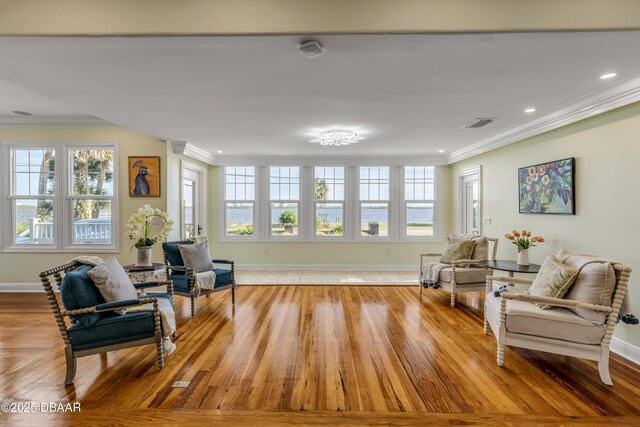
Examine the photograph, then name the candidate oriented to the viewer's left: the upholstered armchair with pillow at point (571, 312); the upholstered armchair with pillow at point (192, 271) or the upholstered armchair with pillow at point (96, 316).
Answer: the upholstered armchair with pillow at point (571, 312)

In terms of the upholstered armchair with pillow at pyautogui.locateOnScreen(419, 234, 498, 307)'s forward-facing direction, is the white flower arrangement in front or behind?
in front

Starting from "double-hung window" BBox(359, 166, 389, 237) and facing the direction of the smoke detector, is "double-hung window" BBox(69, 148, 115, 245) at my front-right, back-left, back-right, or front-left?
front-right

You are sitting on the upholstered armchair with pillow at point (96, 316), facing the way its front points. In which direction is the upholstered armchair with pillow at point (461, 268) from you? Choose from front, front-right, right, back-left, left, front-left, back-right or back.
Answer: front

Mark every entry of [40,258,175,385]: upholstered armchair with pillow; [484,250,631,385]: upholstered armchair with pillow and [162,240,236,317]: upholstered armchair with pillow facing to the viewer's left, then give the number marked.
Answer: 1

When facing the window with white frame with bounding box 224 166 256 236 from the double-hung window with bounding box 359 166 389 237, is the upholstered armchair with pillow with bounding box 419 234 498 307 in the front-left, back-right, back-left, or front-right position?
back-left

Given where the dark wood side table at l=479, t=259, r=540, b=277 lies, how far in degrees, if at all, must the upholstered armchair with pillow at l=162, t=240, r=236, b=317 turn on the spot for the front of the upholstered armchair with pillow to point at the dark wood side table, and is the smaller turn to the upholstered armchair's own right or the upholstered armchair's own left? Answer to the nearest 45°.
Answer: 0° — it already faces it

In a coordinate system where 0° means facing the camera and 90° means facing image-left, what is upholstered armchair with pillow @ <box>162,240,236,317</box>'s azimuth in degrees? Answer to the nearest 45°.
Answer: approximately 315°

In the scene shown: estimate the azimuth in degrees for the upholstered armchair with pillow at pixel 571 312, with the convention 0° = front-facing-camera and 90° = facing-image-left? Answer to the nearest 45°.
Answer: approximately 90°

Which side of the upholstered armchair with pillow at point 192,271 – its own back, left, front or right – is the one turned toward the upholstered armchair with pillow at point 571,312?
front

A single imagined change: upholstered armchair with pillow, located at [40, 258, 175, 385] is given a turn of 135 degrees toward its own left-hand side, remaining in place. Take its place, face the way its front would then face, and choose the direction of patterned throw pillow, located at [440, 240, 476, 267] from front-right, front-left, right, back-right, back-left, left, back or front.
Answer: back-right

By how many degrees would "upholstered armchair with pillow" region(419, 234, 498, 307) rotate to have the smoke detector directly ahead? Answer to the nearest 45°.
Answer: approximately 45° to its left

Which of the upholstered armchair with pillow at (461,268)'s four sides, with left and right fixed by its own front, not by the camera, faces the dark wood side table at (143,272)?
front

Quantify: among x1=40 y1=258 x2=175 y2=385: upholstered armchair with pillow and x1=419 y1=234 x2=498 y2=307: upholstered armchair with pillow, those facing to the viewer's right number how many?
1

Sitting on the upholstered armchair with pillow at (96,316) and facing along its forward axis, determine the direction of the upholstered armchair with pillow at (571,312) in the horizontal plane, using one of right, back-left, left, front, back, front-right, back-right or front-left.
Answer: front-right

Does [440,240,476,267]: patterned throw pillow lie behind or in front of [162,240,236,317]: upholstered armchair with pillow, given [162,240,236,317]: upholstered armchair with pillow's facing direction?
in front
